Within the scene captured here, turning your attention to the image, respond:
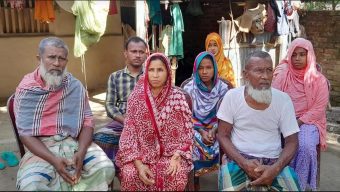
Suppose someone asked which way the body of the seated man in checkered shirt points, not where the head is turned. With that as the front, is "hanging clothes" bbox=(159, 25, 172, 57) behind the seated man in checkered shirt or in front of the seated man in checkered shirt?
behind

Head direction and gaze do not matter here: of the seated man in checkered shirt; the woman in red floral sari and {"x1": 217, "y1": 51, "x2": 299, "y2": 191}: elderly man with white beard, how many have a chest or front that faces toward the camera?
3

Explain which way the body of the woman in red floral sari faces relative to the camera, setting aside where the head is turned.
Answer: toward the camera

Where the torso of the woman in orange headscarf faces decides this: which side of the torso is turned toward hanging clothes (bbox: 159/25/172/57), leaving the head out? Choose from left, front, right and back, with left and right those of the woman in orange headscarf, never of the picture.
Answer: right

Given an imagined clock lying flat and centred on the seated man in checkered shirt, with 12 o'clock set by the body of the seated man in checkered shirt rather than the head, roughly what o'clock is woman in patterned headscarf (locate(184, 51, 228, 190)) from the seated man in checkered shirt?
The woman in patterned headscarf is roughly at 9 o'clock from the seated man in checkered shirt.

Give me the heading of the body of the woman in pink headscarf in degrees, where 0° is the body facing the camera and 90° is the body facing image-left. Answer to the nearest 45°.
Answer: approximately 45°

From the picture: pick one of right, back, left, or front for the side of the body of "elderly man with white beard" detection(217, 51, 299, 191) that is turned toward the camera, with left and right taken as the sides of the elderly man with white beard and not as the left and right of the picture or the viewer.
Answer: front

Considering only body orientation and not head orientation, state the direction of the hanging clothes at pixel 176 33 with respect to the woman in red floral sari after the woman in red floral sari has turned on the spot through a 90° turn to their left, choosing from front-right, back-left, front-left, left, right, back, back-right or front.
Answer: left

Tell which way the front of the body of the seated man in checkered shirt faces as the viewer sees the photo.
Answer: toward the camera

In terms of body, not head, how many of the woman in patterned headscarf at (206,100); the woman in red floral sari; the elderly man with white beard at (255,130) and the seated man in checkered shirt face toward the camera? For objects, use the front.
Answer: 4

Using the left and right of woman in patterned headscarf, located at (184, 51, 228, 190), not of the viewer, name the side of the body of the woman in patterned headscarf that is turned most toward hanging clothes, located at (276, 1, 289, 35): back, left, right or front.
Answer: back

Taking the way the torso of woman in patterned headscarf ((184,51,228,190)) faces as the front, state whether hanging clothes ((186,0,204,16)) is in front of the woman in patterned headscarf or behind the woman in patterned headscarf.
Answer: behind

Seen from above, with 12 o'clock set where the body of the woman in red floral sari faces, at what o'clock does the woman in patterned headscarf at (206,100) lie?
The woman in patterned headscarf is roughly at 7 o'clock from the woman in red floral sari.

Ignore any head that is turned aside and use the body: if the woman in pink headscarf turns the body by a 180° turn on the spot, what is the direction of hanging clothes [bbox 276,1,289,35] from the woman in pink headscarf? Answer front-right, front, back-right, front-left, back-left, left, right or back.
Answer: front-left
